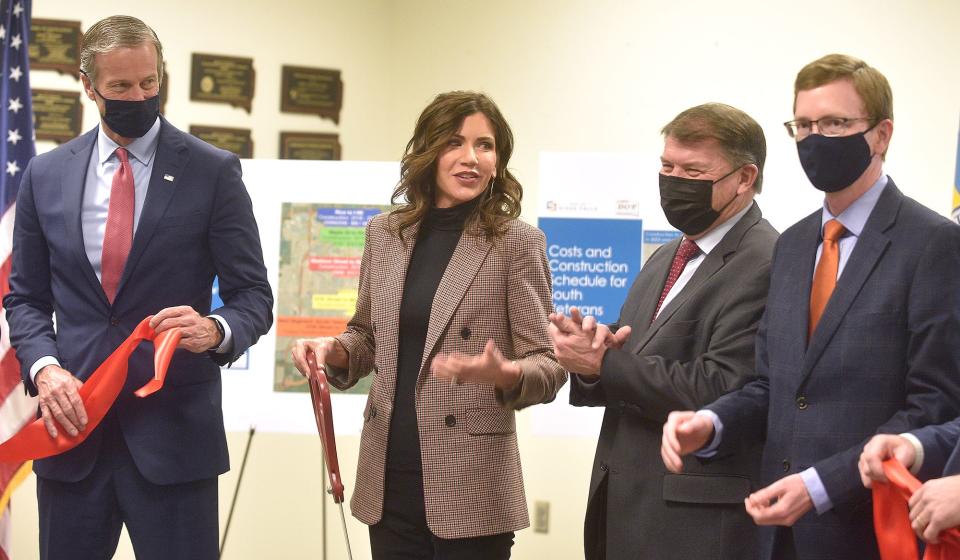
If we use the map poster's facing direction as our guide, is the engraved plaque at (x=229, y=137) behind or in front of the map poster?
behind

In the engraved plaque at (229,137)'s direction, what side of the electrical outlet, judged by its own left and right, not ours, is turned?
right

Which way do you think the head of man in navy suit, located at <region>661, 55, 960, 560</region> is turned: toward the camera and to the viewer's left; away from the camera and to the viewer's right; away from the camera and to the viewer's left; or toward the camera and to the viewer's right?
toward the camera and to the viewer's left

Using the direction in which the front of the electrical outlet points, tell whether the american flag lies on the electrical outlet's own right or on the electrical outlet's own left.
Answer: on the electrical outlet's own right

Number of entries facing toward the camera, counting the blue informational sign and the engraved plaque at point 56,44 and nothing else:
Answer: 2

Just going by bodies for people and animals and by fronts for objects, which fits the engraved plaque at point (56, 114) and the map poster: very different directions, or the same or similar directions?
same or similar directions

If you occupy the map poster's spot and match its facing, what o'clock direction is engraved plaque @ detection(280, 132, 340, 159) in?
The engraved plaque is roughly at 6 o'clock from the map poster.

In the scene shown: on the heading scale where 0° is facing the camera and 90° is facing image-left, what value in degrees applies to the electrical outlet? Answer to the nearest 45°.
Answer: approximately 0°

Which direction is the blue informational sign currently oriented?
toward the camera

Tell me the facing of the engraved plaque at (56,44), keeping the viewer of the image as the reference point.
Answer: facing the viewer

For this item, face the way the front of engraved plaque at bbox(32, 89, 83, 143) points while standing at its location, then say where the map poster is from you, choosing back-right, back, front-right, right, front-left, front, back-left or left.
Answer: front-left

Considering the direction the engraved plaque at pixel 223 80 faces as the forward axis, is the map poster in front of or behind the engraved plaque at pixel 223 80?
in front

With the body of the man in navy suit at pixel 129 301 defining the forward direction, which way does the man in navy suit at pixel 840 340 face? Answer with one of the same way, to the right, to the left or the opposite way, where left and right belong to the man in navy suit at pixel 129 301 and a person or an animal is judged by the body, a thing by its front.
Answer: to the right

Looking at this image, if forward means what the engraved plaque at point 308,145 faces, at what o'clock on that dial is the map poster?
The map poster is roughly at 12 o'clock from the engraved plaque.

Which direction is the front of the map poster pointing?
toward the camera
